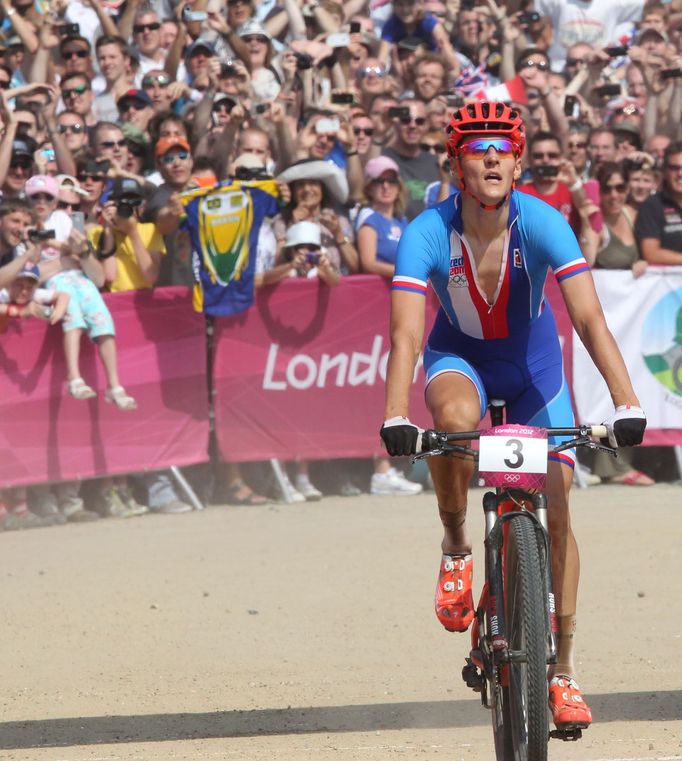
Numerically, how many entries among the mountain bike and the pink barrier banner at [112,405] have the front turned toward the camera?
2

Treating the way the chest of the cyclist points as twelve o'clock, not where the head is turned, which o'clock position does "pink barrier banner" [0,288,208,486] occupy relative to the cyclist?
The pink barrier banner is roughly at 5 o'clock from the cyclist.

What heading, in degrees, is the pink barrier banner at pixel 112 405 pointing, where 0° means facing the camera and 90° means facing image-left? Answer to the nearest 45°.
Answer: approximately 0°

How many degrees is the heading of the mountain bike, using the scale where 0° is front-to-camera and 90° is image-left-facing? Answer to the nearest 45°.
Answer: approximately 0°

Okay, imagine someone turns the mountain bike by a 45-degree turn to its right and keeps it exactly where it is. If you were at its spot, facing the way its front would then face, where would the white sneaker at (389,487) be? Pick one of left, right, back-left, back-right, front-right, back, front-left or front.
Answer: back-right

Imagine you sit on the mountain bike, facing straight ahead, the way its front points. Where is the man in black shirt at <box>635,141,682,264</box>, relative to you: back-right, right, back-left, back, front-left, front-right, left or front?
back
